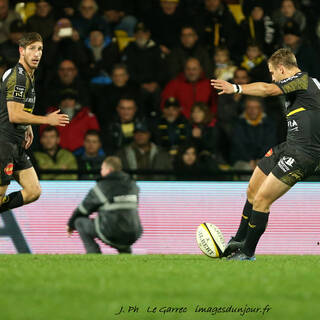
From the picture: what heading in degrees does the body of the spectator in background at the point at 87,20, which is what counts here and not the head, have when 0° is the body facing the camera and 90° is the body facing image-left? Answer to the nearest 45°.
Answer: approximately 0°

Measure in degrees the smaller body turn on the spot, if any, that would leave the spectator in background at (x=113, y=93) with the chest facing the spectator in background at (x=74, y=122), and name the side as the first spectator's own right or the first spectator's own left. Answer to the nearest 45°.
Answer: approximately 45° to the first spectator's own right

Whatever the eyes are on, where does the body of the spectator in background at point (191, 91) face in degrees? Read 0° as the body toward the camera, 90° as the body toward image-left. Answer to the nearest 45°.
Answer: approximately 0°

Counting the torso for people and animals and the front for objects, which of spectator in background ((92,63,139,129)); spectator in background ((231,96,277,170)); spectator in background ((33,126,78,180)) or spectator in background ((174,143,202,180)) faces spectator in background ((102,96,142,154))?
spectator in background ((92,63,139,129))

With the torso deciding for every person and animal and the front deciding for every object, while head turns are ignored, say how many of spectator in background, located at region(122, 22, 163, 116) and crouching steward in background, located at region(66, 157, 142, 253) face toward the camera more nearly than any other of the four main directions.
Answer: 1

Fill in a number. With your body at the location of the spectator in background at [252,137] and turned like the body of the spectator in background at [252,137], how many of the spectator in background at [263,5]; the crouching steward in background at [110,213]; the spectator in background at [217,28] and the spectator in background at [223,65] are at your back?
3

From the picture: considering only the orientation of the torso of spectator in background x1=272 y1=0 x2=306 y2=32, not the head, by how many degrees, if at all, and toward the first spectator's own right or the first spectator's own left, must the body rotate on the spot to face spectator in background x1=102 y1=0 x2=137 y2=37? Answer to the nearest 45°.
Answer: approximately 90° to the first spectator's own right

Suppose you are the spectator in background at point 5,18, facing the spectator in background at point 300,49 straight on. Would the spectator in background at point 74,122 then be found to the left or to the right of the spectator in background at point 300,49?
right

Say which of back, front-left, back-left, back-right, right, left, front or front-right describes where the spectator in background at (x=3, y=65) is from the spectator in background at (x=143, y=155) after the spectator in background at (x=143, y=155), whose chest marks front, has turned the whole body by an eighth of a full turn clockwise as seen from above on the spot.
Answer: right
